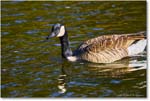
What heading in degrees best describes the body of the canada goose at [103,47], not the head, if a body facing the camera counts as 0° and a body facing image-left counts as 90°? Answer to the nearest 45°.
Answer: approximately 90°
